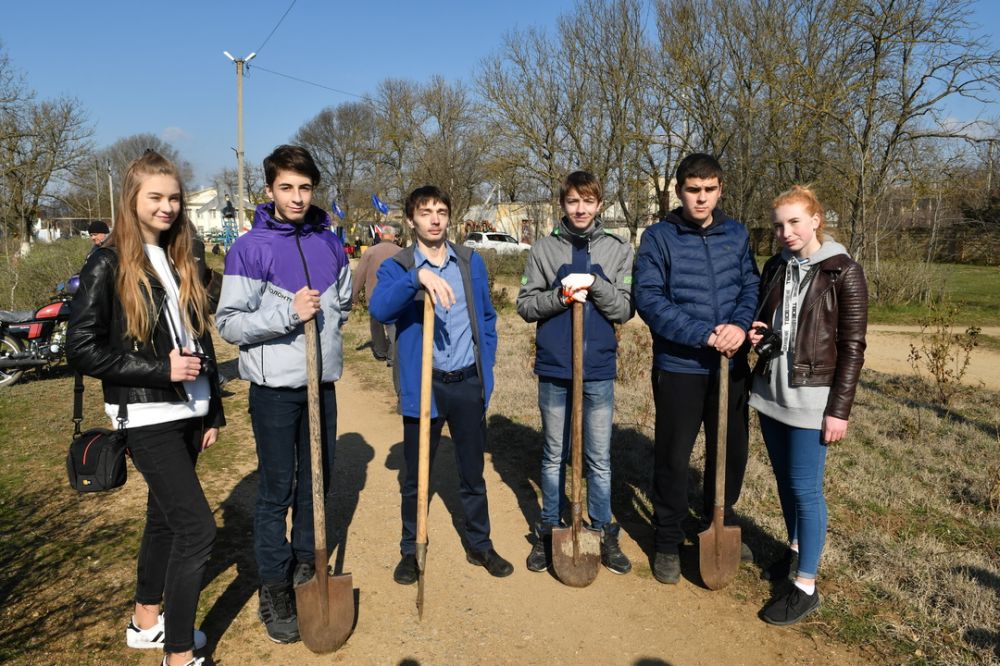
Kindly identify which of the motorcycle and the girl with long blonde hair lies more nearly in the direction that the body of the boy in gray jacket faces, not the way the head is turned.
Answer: the girl with long blonde hair

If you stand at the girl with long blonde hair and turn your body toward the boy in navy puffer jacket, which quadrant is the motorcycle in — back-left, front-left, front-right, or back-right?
back-left

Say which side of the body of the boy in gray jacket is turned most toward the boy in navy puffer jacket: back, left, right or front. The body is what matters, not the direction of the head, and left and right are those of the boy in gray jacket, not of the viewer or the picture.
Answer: left

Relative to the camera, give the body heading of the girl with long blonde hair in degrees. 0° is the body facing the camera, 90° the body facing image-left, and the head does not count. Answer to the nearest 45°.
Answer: approximately 315°

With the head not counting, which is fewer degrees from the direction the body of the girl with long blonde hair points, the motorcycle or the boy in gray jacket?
the boy in gray jacket

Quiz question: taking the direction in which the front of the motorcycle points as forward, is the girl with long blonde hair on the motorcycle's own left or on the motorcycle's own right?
on the motorcycle's own right

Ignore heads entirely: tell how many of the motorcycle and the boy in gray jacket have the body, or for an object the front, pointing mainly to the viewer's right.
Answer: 1

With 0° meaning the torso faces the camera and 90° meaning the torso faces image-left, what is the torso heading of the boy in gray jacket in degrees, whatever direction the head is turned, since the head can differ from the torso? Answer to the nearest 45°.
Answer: approximately 0°

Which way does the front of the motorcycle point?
to the viewer's right

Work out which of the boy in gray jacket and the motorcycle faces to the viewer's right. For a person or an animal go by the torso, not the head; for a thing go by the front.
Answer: the motorcycle
